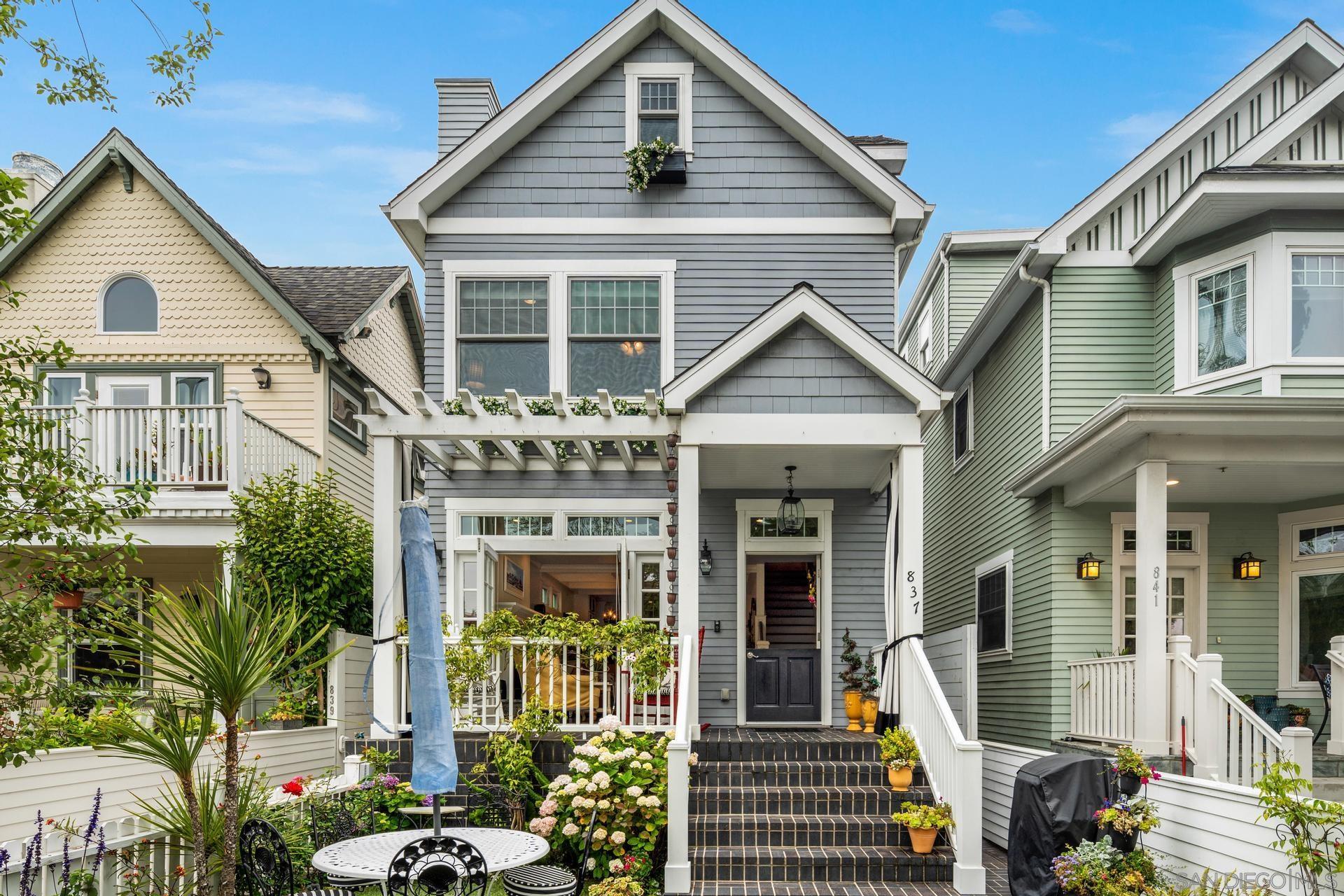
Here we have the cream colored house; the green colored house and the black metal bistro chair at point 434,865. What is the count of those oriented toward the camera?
2

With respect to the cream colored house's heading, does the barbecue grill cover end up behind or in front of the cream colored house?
in front

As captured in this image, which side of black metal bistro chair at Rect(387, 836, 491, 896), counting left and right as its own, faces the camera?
back

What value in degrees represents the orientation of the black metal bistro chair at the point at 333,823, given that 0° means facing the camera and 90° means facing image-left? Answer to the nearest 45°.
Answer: approximately 315°

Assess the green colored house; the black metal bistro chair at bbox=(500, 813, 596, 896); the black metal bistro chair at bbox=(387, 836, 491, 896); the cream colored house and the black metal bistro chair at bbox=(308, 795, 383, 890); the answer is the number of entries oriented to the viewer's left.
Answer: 1

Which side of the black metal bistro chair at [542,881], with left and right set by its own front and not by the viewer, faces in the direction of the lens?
left

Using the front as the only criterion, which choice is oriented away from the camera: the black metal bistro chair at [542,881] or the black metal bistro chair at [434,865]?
the black metal bistro chair at [434,865]

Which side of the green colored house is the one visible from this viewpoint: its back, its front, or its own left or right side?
front

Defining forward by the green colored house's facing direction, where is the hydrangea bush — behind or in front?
in front

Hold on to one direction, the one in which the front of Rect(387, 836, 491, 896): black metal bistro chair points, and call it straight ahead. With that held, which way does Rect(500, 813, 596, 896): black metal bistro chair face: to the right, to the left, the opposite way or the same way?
to the left

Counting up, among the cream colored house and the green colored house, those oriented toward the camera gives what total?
2

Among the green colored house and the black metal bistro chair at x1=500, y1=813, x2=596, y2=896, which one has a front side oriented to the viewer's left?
the black metal bistro chair

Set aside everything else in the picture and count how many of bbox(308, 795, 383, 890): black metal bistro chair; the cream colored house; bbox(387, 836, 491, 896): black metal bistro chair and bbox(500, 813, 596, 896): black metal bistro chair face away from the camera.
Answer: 1
